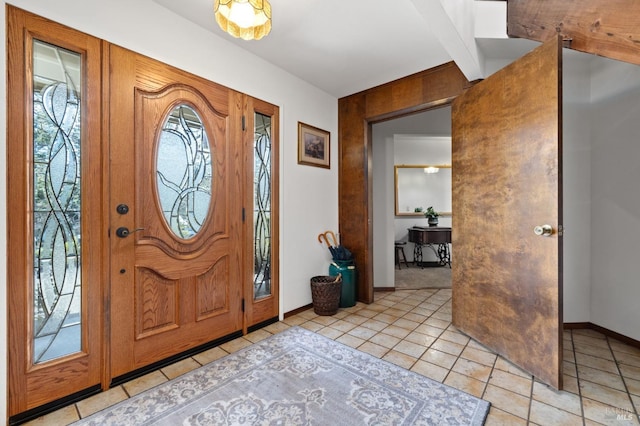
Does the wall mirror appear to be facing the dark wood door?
yes

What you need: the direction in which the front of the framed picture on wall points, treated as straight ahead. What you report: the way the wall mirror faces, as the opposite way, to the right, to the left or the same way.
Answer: to the right

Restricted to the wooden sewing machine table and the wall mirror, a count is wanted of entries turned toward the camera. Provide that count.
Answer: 2

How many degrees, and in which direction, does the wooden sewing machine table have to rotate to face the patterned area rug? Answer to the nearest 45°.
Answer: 0° — it already faces it

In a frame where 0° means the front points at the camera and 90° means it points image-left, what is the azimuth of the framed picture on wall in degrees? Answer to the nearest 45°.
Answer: approximately 315°

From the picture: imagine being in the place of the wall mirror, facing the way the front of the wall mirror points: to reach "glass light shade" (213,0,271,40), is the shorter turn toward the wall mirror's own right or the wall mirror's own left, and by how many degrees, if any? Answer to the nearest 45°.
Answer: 0° — it already faces it

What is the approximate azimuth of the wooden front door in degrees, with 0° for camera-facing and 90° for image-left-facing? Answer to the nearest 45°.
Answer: approximately 315°

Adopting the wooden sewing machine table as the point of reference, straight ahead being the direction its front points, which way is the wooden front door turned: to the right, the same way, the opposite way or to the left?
to the left
